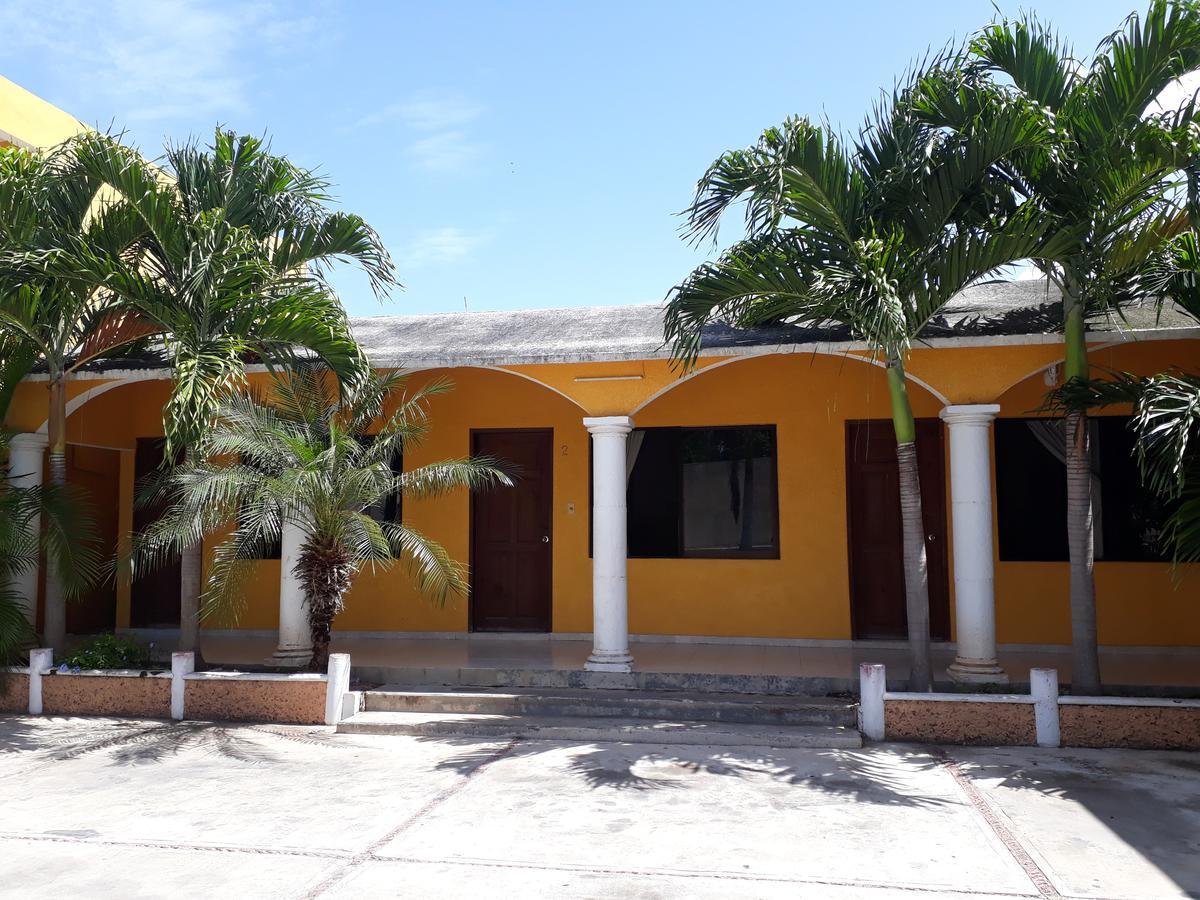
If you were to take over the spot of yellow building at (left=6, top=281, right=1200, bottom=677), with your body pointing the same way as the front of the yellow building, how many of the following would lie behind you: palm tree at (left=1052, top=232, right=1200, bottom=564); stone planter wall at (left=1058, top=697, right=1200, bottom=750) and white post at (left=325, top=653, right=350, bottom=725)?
0

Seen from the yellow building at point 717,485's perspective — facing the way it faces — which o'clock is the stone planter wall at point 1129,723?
The stone planter wall is roughly at 11 o'clock from the yellow building.

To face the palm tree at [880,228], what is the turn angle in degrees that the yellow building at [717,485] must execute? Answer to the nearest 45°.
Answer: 0° — it already faces it

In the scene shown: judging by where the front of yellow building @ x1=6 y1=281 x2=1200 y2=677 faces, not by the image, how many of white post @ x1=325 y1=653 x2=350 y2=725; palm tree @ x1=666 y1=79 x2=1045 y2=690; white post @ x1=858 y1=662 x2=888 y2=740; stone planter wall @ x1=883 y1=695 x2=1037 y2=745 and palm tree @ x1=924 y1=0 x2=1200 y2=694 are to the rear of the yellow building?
0

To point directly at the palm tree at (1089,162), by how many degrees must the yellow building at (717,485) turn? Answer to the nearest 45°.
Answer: approximately 45° to its left

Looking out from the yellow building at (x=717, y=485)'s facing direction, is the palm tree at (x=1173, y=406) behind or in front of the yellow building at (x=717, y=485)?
in front

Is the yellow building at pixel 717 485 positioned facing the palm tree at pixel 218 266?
no

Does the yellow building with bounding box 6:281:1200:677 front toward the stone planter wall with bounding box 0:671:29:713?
no

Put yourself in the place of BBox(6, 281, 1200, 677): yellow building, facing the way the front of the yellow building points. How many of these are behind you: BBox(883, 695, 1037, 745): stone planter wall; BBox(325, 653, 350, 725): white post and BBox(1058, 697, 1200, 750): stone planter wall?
0

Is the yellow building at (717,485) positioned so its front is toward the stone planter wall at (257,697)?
no

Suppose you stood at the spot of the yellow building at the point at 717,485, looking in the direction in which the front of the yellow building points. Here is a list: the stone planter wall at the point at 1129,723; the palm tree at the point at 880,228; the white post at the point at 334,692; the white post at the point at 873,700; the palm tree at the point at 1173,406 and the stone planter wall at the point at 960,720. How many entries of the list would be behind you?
0

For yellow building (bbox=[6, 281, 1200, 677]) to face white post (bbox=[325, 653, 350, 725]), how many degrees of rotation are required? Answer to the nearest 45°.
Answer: approximately 45° to its right

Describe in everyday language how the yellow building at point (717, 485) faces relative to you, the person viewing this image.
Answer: facing the viewer

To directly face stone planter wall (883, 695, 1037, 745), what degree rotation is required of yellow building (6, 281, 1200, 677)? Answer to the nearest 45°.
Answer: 0° — it already faces it
